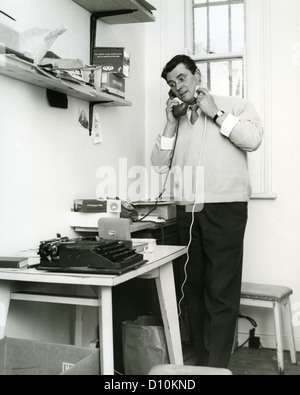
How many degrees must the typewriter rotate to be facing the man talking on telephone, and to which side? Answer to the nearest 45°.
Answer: approximately 45° to its left

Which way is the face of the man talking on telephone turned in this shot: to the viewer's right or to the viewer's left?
to the viewer's left

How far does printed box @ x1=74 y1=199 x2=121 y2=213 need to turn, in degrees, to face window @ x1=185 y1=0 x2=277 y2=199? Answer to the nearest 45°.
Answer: approximately 135° to its left

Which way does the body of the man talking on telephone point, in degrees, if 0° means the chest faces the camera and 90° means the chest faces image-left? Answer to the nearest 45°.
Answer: approximately 45°

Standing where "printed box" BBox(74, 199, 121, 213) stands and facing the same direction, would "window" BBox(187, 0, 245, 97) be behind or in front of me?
behind

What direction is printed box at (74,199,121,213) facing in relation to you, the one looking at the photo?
facing the viewer
